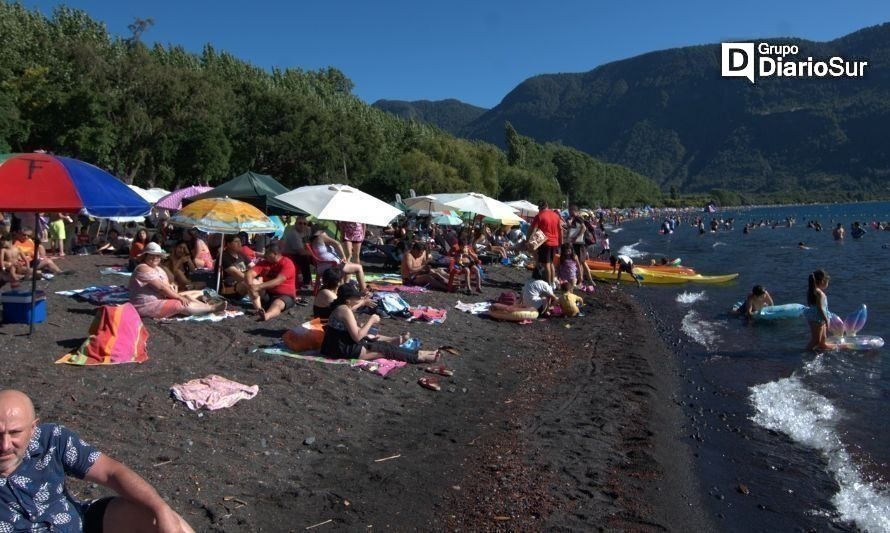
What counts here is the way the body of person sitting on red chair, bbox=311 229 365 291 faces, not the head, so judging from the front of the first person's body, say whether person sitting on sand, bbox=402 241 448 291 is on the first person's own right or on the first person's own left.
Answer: on the first person's own left

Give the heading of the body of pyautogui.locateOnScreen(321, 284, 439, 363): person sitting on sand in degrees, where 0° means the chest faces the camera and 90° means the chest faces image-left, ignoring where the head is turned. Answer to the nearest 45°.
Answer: approximately 270°

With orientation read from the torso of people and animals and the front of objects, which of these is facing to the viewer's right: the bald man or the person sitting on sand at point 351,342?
the person sitting on sand

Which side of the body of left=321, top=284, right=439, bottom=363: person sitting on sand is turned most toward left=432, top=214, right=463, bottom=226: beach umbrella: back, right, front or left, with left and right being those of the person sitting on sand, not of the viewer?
left

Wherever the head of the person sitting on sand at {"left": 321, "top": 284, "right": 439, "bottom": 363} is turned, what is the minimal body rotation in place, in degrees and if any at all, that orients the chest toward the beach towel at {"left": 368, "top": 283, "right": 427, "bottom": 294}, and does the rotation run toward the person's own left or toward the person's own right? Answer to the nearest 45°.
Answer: approximately 90° to the person's own left

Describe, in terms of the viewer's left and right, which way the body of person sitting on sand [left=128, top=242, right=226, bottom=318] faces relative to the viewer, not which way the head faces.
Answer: facing to the right of the viewer

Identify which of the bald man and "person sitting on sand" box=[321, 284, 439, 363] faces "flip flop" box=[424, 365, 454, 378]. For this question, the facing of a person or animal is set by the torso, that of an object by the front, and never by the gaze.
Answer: the person sitting on sand

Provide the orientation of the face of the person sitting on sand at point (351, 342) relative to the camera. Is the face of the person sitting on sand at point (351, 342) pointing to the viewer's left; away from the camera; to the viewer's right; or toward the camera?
to the viewer's right

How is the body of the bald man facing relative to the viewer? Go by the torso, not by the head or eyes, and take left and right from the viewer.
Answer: facing the viewer

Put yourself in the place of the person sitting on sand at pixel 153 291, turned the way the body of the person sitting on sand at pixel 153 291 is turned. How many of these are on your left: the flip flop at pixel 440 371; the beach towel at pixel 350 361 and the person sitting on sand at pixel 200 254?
1

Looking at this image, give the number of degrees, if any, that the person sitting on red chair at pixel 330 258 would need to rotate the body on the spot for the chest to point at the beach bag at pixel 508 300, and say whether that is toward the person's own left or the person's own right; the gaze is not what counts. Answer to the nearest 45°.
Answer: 0° — they already face it

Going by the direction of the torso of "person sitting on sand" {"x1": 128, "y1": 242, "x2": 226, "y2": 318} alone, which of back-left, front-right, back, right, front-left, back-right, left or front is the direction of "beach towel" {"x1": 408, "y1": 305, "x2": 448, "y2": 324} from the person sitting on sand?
front

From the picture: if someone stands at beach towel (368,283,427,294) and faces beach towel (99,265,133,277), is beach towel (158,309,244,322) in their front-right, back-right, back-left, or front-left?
front-left

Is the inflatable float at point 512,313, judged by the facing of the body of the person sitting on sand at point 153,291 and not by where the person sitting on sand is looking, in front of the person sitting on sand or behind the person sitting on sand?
in front

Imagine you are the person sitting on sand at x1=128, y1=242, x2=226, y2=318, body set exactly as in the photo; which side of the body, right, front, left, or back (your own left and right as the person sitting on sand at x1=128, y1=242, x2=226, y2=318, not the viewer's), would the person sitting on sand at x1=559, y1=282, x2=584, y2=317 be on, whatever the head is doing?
front
